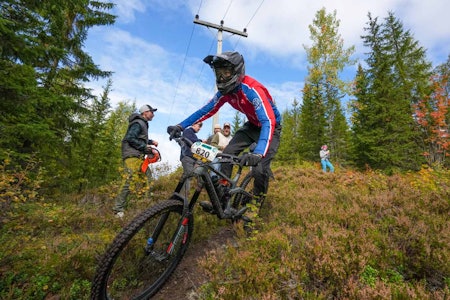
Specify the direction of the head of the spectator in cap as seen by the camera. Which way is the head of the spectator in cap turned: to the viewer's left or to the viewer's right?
to the viewer's right

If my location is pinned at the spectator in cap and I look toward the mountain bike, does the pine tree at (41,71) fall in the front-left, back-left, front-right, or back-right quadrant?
back-right

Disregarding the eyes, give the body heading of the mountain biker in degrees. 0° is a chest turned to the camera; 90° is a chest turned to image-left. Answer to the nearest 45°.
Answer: approximately 45°

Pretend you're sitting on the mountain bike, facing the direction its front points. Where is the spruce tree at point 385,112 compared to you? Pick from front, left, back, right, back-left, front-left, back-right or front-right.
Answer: back

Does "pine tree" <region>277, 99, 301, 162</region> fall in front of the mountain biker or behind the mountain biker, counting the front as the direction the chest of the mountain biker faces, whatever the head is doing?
behind

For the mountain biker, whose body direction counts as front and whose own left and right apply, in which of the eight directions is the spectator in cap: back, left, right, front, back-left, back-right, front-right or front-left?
right

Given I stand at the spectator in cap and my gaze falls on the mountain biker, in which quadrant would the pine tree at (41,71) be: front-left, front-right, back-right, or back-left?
back-right

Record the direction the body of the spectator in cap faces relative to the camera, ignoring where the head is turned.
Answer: to the viewer's right

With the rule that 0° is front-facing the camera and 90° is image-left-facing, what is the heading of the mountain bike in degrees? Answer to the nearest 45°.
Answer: approximately 45°
